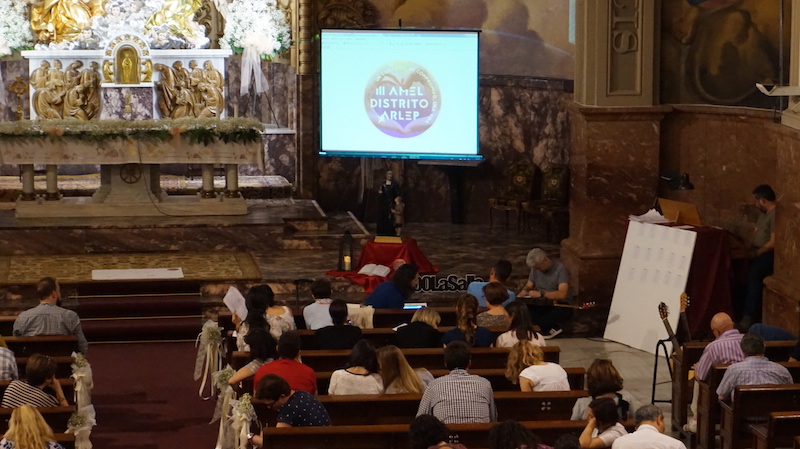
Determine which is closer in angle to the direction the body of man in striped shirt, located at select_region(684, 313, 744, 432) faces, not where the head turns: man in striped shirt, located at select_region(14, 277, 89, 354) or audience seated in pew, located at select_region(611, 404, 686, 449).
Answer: the man in striped shirt

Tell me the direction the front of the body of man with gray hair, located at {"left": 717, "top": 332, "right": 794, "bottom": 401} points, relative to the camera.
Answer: away from the camera

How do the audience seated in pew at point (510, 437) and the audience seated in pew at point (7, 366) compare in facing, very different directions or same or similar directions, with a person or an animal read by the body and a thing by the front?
same or similar directions

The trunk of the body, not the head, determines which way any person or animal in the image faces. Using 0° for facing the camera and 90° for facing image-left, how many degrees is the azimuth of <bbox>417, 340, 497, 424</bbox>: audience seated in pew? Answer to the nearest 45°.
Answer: approximately 180°

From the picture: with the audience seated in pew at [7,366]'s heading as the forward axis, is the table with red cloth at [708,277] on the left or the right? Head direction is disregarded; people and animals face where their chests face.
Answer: on their right

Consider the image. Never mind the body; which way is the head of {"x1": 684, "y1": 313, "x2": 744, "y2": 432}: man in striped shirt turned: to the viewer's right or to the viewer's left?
to the viewer's left

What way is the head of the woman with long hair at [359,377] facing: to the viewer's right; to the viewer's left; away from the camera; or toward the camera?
away from the camera

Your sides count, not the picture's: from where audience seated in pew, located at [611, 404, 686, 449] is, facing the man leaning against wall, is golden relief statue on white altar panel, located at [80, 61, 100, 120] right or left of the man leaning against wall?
left

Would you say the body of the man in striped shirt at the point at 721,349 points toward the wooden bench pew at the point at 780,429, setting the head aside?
no

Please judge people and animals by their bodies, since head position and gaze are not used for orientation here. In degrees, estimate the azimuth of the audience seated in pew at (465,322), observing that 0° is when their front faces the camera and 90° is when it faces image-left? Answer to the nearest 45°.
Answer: approximately 180°

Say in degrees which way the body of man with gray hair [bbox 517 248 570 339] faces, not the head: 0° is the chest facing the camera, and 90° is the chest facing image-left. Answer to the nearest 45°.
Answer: approximately 45°

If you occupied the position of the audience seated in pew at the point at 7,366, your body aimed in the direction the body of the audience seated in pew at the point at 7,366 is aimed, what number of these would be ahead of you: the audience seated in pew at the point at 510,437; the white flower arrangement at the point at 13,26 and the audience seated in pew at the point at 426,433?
1

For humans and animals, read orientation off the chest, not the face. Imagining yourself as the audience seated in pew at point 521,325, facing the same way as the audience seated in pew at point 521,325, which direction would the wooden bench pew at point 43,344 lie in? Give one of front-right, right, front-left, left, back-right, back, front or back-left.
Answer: left

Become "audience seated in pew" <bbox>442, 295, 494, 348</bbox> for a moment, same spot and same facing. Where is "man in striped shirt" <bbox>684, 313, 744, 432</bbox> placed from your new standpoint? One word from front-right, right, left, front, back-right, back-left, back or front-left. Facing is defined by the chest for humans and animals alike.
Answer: right

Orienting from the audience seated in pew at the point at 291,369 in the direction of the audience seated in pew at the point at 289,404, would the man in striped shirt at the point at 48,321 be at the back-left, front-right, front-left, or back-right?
back-right

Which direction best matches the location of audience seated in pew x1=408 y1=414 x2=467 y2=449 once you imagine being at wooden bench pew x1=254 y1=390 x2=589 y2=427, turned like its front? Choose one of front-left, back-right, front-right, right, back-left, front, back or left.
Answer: back

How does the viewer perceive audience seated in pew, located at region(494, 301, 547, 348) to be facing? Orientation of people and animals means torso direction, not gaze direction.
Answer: facing away from the viewer

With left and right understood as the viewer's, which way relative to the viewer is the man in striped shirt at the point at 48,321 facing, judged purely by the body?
facing away from the viewer
